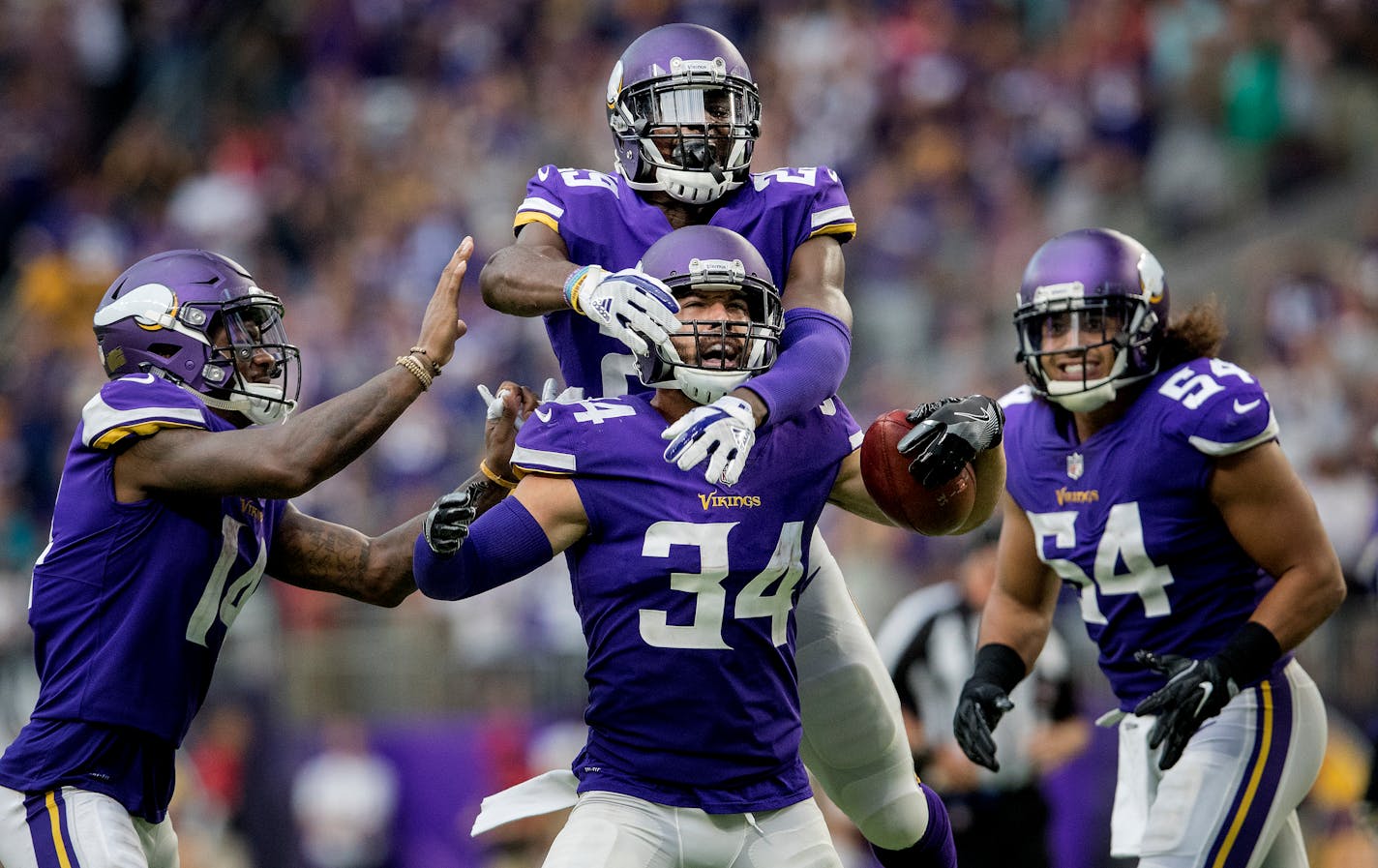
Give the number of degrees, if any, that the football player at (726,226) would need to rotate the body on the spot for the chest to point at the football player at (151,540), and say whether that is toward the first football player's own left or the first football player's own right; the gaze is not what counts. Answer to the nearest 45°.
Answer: approximately 90° to the first football player's own right

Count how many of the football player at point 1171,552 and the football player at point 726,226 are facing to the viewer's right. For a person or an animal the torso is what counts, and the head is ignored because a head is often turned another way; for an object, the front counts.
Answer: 0

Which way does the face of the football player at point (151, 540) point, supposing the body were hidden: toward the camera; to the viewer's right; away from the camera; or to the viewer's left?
to the viewer's right

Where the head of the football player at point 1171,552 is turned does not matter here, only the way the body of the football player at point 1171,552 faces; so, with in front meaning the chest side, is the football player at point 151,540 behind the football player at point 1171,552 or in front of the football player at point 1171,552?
in front

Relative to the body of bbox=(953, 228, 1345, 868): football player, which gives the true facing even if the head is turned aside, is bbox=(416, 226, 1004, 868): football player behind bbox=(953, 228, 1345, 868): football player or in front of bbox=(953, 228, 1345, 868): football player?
in front

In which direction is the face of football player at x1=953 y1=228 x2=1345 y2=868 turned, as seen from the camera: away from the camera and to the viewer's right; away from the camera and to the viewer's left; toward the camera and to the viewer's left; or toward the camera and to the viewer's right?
toward the camera and to the viewer's left

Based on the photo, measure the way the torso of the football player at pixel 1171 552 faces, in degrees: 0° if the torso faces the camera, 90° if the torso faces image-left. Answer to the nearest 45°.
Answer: approximately 45°

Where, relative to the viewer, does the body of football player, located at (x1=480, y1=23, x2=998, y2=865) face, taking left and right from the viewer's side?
facing the viewer

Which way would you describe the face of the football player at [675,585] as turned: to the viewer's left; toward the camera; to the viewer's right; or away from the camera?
toward the camera

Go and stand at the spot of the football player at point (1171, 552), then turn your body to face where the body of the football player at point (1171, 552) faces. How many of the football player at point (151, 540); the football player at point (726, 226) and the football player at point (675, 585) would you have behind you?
0

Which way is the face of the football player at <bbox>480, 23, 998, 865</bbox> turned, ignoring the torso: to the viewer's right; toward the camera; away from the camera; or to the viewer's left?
toward the camera
